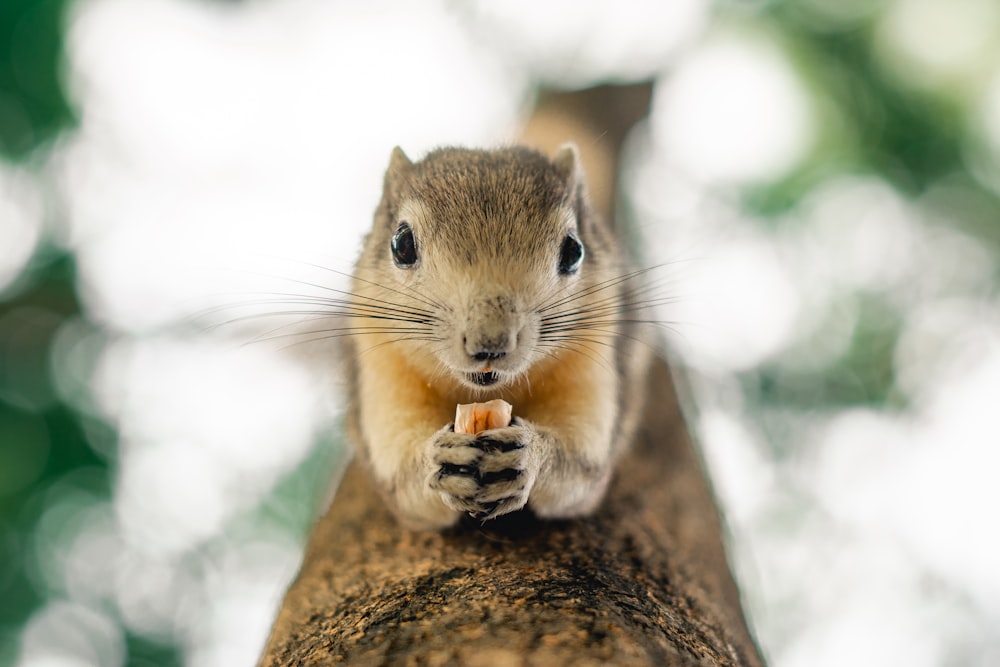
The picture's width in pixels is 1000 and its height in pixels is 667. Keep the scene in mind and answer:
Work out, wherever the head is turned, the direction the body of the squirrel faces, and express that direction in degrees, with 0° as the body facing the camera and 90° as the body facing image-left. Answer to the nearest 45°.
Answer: approximately 0°
